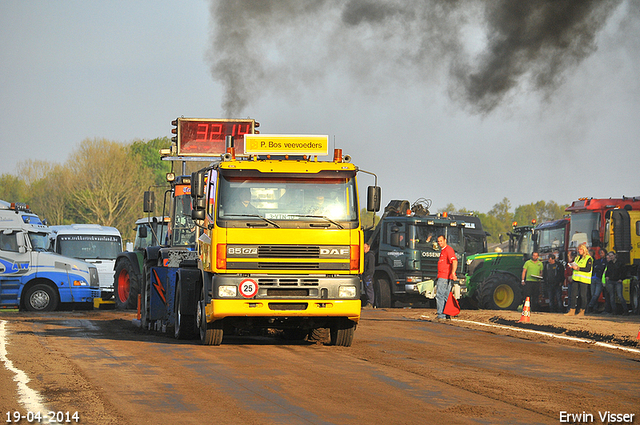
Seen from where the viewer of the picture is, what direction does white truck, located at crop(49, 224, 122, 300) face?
facing the viewer

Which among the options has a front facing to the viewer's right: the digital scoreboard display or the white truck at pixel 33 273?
the white truck

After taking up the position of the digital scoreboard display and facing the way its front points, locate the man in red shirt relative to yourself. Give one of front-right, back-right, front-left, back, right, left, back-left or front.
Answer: left

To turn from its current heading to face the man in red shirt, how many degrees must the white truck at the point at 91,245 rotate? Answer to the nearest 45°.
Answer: approximately 45° to its left

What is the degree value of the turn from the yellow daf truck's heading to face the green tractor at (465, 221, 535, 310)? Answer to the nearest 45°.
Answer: approximately 135° to its left

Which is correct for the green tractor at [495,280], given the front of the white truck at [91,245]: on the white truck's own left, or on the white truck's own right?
on the white truck's own left

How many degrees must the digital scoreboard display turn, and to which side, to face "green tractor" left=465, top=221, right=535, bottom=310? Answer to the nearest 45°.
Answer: approximately 135° to its left

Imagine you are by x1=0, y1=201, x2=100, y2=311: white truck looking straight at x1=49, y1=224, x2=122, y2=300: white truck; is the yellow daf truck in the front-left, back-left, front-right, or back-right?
back-right

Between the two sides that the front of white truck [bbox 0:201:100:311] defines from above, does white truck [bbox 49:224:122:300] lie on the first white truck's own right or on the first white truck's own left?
on the first white truck's own left

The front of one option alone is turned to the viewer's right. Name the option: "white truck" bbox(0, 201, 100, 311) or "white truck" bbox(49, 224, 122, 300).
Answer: "white truck" bbox(0, 201, 100, 311)

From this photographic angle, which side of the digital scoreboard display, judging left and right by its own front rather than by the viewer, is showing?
front

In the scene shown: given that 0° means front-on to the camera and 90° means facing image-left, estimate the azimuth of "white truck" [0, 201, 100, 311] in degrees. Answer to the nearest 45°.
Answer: approximately 270°

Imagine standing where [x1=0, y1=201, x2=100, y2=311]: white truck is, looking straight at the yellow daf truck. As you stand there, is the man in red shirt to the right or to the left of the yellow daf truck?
left
